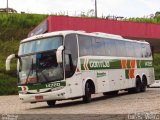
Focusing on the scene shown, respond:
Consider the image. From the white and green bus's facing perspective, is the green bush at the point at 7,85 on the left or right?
on its right

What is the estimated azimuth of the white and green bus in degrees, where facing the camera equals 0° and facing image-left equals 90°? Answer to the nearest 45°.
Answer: approximately 45°
